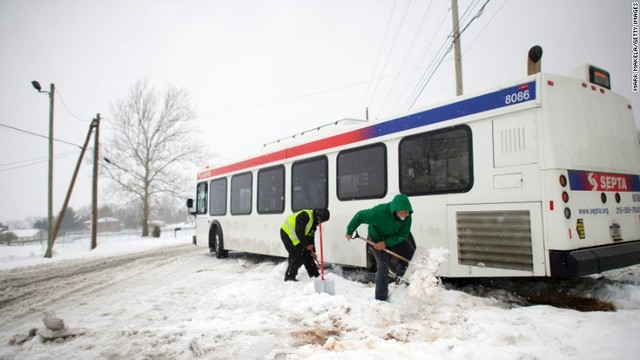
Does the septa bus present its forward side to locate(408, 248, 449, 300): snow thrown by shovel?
no

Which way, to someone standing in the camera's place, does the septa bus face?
facing away from the viewer and to the left of the viewer

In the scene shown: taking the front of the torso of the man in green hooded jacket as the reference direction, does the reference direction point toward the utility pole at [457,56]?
no

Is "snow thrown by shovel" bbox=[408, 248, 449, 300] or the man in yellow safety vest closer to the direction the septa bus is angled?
the man in yellow safety vest
